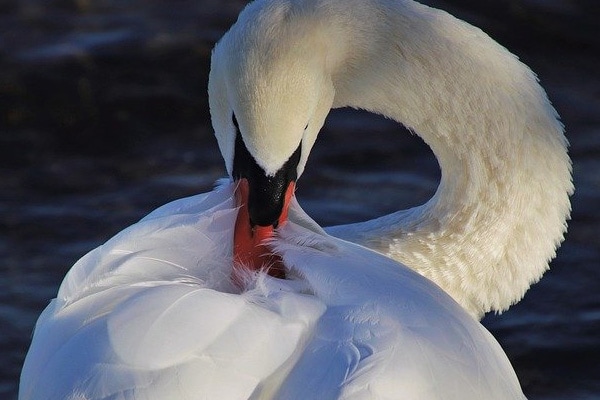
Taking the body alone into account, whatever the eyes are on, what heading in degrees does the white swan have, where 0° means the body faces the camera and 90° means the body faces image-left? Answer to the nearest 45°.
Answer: approximately 225°
